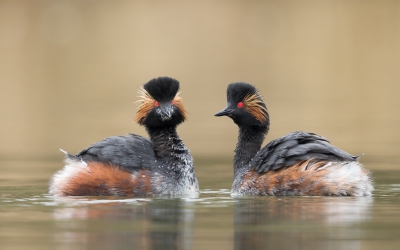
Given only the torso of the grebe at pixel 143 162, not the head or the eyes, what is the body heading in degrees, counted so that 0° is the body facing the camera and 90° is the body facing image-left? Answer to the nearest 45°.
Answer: approximately 270°

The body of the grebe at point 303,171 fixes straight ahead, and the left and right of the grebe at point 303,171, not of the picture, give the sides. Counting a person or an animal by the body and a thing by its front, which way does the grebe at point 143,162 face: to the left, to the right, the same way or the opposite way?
the opposite way

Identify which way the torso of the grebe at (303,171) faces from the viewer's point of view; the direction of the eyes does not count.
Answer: to the viewer's left

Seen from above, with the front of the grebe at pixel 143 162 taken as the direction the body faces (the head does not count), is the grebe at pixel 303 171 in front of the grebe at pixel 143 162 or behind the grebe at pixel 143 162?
in front

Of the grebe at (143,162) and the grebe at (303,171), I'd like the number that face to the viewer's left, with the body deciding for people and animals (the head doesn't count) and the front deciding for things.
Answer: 1

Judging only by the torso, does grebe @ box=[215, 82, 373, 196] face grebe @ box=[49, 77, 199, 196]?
yes
